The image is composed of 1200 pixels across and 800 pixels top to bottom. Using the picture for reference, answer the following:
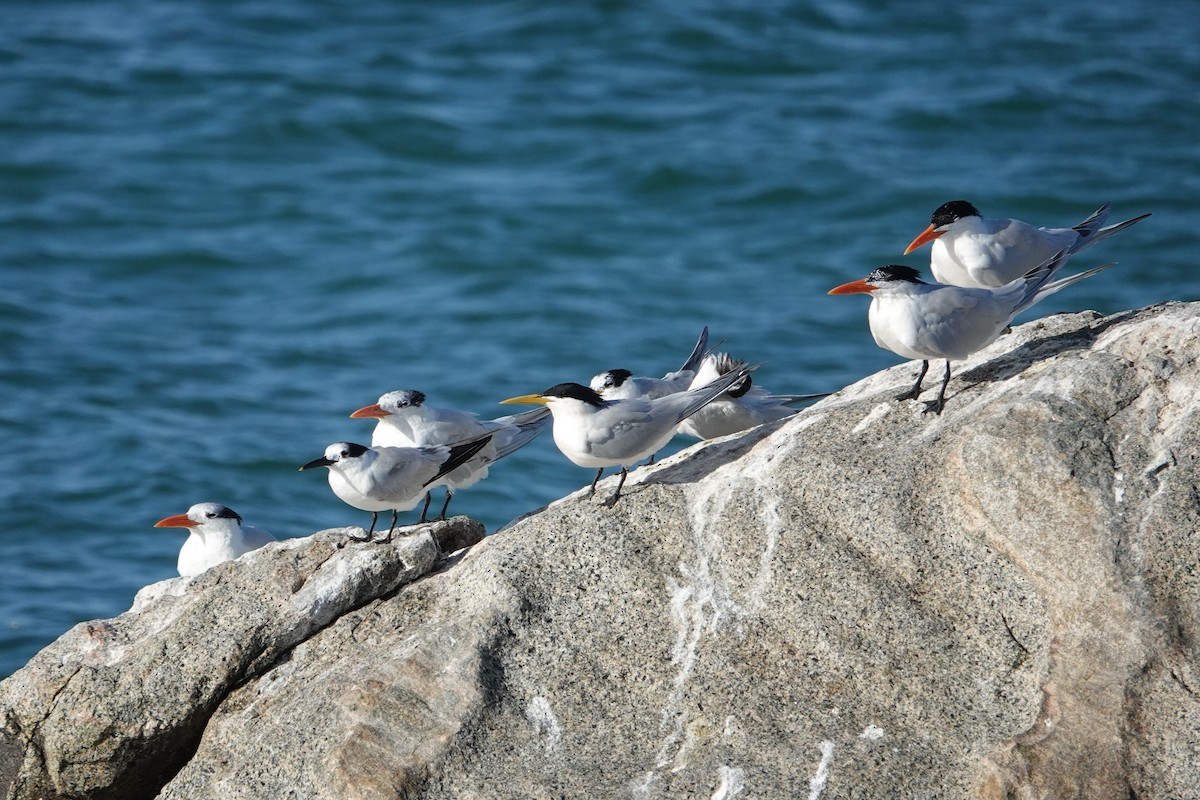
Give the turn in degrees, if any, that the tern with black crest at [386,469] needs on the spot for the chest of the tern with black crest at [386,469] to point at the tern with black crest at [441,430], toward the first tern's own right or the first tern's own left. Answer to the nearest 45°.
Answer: approximately 135° to the first tern's own right

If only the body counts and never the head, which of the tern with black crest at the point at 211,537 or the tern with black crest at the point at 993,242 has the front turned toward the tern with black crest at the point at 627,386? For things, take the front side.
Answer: the tern with black crest at the point at 993,242

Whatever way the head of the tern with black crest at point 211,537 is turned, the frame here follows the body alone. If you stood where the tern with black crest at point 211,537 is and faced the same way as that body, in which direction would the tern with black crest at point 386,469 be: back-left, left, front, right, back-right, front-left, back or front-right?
back-left

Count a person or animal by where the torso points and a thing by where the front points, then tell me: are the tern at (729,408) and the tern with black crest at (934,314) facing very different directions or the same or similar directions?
same or similar directions

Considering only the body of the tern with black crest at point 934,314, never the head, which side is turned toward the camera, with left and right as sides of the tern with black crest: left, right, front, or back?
left

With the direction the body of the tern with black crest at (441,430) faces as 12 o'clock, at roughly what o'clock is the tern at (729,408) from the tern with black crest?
The tern is roughly at 6 o'clock from the tern with black crest.

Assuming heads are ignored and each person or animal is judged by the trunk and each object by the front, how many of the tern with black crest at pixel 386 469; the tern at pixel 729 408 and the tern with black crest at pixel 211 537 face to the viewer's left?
3

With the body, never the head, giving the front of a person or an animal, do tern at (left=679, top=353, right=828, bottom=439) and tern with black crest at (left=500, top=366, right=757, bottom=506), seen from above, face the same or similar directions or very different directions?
same or similar directions

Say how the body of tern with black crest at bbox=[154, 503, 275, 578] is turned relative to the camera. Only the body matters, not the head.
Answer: to the viewer's left

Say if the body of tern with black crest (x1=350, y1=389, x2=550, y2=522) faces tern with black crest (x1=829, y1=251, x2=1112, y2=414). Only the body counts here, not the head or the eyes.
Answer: no

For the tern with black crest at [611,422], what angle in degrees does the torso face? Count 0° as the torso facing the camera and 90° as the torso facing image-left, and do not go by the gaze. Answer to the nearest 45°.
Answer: approximately 90°

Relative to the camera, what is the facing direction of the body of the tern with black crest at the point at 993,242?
to the viewer's left

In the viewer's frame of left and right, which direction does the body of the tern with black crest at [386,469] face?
facing to the left of the viewer

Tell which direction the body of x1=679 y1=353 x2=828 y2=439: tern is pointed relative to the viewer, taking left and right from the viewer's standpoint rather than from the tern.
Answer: facing to the left of the viewer

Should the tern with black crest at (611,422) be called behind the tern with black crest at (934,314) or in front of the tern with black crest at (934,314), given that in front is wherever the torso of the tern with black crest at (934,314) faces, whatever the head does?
in front

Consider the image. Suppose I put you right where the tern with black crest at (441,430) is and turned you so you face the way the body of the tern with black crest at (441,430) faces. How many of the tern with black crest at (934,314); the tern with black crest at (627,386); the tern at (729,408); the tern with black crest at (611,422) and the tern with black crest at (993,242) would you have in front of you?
0

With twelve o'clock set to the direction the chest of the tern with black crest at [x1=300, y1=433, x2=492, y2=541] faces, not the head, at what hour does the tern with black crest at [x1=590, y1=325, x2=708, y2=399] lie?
the tern with black crest at [x1=590, y1=325, x2=708, y2=399] is roughly at 5 o'clock from the tern with black crest at [x1=300, y1=433, x2=492, y2=541].

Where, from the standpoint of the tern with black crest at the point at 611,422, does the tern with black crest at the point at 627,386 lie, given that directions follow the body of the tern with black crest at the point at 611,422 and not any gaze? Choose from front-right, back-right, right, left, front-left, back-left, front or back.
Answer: right

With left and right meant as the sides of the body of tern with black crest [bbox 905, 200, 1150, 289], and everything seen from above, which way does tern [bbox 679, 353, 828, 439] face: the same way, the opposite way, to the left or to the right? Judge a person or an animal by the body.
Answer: the same way

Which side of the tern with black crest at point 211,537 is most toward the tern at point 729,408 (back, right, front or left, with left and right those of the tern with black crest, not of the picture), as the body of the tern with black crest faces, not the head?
back

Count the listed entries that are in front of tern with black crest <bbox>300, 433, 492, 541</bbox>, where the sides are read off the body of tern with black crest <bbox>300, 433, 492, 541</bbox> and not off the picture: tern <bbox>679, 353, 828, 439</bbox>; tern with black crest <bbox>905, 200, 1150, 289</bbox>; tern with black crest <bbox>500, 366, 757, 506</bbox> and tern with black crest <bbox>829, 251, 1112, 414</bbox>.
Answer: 0
